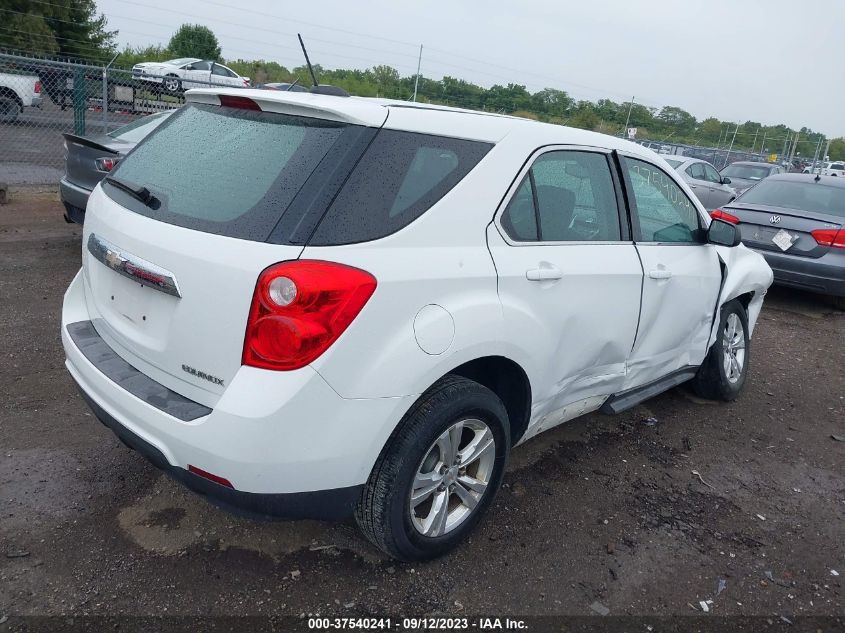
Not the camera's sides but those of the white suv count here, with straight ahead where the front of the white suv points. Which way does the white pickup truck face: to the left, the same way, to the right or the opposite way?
the opposite way

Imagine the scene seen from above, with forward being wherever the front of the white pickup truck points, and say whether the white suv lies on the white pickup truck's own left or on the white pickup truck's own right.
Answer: on the white pickup truck's own left

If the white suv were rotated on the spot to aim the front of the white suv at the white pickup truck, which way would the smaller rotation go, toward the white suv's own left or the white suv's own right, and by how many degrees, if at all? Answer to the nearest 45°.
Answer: approximately 90° to the white suv's own left

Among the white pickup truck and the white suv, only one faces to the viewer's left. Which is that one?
the white pickup truck

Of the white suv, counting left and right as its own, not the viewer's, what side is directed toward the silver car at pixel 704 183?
front

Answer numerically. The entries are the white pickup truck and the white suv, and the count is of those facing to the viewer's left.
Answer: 1

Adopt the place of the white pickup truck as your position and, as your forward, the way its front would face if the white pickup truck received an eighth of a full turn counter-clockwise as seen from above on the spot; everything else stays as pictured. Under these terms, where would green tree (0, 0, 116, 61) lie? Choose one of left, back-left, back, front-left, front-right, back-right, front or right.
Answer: back-right

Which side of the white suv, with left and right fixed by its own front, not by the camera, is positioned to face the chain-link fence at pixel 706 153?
front

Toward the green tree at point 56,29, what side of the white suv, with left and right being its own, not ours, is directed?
left

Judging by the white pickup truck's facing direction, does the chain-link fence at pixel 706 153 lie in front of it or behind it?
behind

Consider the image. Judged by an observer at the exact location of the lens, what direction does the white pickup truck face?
facing to the left of the viewer

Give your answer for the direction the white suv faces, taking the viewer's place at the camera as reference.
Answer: facing away from the viewer and to the right of the viewer
